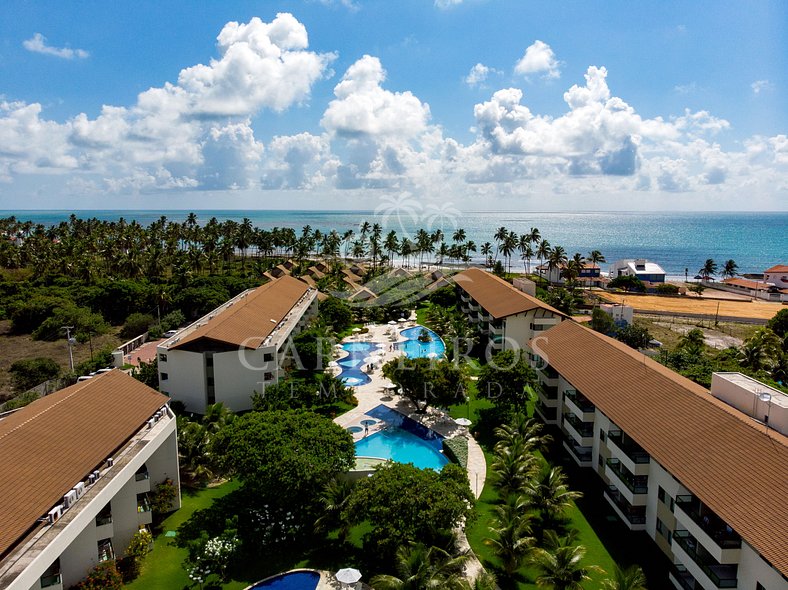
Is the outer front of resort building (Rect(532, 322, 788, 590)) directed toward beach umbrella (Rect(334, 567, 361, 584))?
yes

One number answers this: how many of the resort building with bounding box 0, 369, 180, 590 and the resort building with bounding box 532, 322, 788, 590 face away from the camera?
0

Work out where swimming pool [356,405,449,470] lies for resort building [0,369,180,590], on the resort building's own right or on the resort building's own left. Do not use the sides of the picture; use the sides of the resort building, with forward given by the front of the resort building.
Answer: on the resort building's own left

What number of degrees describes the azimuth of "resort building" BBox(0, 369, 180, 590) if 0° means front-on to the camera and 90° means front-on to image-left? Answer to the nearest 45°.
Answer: approximately 315°

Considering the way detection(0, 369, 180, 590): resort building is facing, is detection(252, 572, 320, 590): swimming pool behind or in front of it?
in front

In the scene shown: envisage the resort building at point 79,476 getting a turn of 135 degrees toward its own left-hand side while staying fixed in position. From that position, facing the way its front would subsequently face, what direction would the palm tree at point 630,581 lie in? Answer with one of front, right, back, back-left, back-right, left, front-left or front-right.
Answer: back-right

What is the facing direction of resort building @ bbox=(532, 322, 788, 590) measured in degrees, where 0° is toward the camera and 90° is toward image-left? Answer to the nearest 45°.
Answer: approximately 45°

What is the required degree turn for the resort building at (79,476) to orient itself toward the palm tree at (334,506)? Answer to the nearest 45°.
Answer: approximately 45° to its left

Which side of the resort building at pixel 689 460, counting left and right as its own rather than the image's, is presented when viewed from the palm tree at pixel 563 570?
front

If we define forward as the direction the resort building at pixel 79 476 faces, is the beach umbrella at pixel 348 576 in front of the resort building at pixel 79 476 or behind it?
in front
